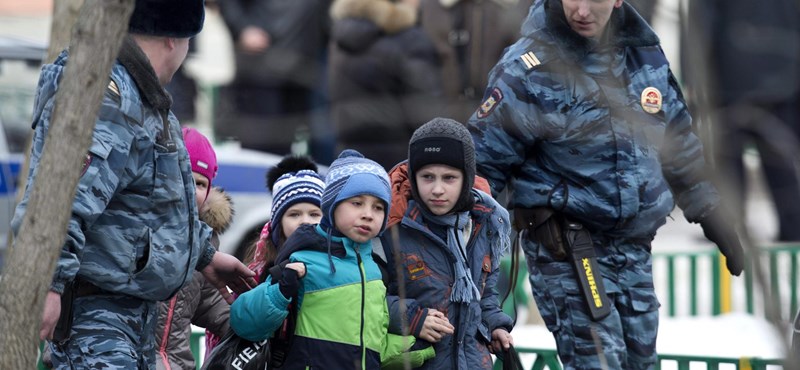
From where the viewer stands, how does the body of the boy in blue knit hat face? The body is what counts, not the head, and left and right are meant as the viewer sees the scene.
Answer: facing the viewer and to the right of the viewer

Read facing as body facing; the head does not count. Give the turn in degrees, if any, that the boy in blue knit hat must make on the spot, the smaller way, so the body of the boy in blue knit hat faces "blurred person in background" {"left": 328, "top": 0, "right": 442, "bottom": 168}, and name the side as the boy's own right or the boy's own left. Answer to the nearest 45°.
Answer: approximately 135° to the boy's own left

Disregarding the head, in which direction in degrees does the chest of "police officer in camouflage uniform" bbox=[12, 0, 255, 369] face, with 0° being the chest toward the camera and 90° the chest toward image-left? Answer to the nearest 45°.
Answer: approximately 270°

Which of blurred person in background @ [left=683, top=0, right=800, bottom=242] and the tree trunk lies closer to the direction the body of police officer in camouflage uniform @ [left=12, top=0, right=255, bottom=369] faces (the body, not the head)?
the blurred person in background

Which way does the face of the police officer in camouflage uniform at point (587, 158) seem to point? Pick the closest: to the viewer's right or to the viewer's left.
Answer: to the viewer's left

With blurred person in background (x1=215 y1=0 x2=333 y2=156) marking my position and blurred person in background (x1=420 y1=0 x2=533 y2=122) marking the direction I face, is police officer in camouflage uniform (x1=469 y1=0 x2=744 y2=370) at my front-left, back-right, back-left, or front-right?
front-right

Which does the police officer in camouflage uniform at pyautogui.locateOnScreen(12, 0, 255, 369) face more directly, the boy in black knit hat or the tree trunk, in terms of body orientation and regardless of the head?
the boy in black knit hat

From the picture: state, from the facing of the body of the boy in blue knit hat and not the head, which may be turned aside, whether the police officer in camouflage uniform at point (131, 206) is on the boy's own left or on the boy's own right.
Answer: on the boy's own right
